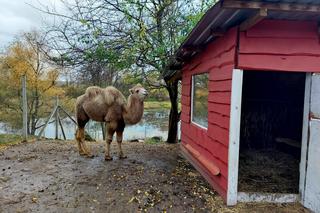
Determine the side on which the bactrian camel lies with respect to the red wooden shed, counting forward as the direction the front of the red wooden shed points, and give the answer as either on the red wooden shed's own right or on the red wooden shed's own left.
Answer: on the red wooden shed's own right

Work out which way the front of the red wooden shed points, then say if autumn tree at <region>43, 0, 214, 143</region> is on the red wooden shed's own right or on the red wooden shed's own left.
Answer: on the red wooden shed's own right

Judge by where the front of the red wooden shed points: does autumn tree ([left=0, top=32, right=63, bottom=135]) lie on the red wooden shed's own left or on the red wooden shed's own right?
on the red wooden shed's own right

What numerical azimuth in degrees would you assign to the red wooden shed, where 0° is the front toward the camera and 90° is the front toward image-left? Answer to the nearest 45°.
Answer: approximately 0°
